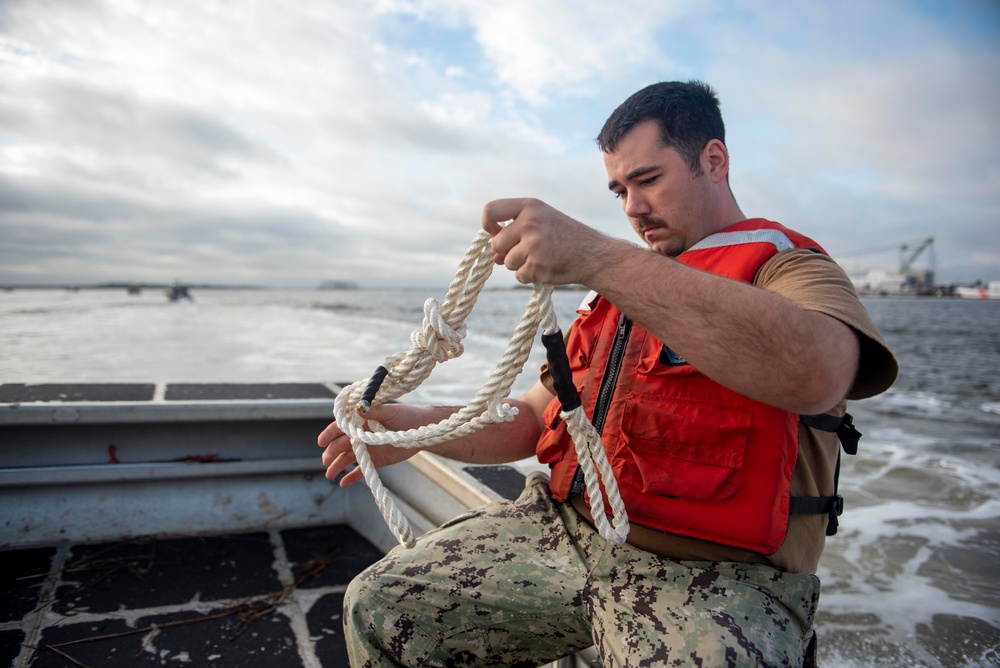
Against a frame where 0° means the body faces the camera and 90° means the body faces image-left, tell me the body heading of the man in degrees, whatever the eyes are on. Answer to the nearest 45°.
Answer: approximately 45°
